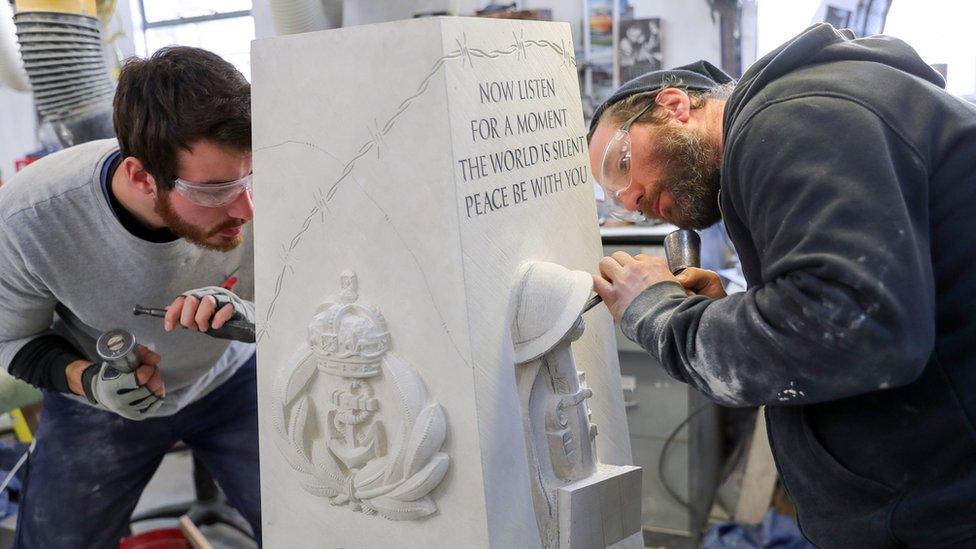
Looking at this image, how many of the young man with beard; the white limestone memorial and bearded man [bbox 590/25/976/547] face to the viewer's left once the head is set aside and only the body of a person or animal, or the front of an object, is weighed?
1

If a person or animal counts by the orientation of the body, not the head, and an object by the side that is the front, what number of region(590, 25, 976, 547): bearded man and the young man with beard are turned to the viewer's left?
1

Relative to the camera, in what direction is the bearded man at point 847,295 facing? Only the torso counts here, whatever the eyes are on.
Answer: to the viewer's left

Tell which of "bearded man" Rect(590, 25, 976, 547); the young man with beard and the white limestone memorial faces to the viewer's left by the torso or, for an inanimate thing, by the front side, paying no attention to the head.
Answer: the bearded man

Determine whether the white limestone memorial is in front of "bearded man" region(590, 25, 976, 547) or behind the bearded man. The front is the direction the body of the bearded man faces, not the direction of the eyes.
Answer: in front

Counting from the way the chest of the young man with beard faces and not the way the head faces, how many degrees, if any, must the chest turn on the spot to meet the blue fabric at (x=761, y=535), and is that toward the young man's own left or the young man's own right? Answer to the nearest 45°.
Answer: approximately 45° to the young man's own left

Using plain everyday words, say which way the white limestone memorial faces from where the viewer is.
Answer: facing the viewer and to the right of the viewer

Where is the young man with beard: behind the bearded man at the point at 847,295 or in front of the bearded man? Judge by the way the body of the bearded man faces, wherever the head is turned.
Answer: in front

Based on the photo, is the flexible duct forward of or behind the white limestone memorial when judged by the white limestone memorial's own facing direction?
behind

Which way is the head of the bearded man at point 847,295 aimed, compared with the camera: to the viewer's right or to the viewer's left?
to the viewer's left

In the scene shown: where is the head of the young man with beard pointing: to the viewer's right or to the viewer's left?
to the viewer's right

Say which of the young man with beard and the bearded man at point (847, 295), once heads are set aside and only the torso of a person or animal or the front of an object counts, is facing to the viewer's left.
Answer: the bearded man

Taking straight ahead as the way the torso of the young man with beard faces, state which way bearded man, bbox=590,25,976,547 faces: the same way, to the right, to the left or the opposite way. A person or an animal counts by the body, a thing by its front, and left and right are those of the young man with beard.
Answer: the opposite way

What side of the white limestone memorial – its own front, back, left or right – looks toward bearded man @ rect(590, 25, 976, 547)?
front

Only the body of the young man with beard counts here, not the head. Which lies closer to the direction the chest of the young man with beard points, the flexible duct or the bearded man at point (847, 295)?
the bearded man
